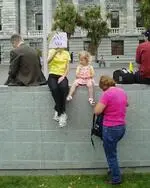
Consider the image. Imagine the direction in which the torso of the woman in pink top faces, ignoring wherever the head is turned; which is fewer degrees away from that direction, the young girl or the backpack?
the young girl

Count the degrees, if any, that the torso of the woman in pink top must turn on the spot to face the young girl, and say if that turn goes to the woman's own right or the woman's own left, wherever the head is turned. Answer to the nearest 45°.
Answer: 0° — they already face them

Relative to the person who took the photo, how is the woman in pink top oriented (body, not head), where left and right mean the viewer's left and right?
facing away from the viewer and to the left of the viewer
